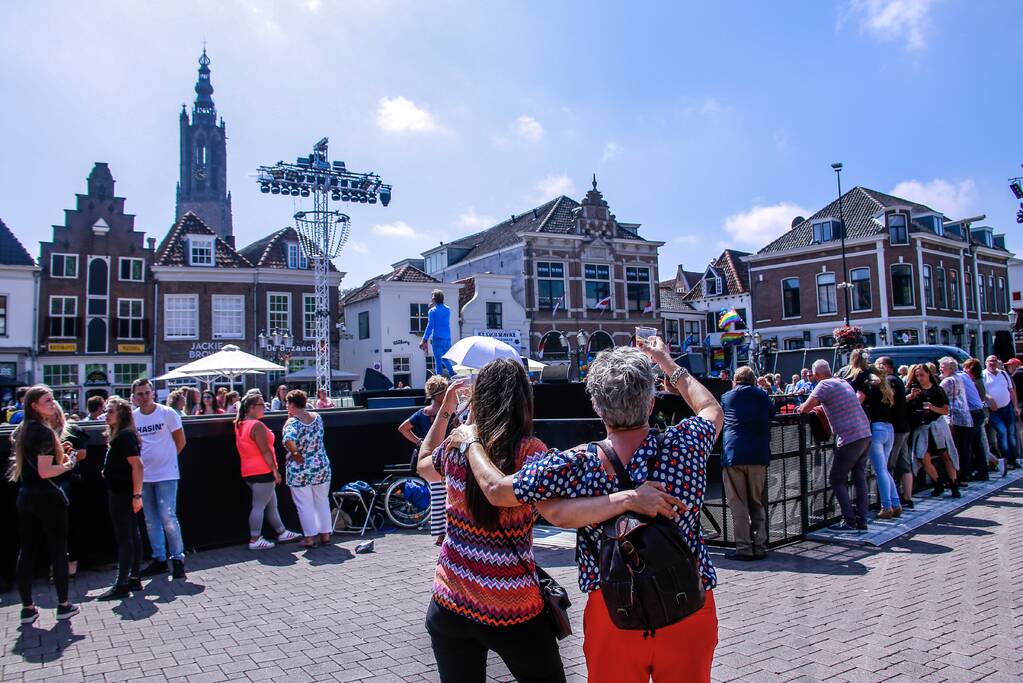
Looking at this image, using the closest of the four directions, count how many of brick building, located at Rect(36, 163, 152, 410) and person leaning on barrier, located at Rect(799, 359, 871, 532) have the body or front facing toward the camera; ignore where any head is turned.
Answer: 1

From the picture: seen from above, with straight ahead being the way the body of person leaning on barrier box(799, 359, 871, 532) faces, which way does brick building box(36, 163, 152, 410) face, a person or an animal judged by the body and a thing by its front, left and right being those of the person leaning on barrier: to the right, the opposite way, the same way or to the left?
the opposite way

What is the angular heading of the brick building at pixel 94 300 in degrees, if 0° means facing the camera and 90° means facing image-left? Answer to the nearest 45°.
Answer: approximately 0°

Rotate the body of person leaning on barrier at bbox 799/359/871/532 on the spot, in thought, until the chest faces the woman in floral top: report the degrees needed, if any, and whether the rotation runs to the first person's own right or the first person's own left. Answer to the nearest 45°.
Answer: approximately 45° to the first person's own left

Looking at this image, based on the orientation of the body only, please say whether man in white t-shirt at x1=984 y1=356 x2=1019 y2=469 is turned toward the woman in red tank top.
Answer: yes

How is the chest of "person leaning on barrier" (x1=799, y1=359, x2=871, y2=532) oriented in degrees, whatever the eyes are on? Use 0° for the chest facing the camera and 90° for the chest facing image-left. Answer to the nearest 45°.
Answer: approximately 135°

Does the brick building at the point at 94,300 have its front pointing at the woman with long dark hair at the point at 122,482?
yes

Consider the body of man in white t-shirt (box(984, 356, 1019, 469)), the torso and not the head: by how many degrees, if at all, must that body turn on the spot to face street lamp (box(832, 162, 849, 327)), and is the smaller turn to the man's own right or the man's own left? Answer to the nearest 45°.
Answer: approximately 135° to the man's own right

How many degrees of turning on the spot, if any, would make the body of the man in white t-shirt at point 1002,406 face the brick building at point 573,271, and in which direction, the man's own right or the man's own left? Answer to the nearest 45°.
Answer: approximately 90° to the man's own right
